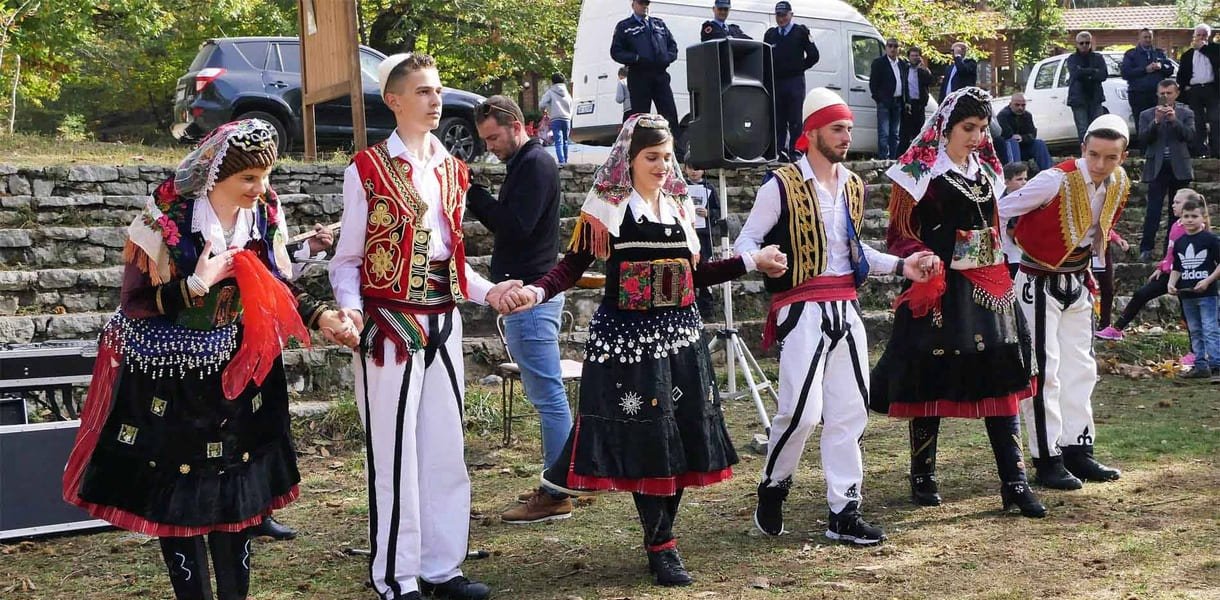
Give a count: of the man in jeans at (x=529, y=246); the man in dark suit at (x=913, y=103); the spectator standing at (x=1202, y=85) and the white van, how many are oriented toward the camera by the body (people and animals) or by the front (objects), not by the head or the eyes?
2

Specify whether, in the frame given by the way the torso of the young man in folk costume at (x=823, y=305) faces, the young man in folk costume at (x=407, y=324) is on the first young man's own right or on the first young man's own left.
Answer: on the first young man's own right

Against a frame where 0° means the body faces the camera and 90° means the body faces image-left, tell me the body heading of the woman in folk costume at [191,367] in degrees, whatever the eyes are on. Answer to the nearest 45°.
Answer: approximately 315°

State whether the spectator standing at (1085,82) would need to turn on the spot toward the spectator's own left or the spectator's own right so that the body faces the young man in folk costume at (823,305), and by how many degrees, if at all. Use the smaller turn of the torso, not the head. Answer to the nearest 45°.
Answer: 0° — they already face them

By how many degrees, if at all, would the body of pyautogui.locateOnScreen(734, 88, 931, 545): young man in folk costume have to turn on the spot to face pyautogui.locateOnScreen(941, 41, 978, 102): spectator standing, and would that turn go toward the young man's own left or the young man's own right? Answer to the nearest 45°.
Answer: approximately 135° to the young man's own left
